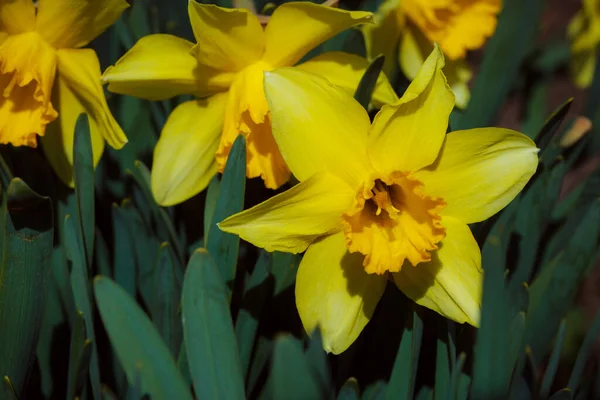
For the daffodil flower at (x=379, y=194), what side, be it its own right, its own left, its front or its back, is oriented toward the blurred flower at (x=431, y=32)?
back

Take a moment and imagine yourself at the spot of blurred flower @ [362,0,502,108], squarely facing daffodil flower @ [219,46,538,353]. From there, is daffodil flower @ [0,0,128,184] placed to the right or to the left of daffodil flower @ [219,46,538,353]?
right

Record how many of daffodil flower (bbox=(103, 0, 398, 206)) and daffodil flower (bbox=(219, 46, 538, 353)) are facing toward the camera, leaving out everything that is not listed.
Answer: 2

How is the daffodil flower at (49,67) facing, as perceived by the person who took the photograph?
facing the viewer and to the left of the viewer

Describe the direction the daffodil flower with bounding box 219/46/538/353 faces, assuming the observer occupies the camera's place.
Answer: facing the viewer

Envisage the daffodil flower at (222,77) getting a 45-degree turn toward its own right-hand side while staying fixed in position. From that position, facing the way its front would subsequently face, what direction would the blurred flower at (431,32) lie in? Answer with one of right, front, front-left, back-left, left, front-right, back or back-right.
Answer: back
